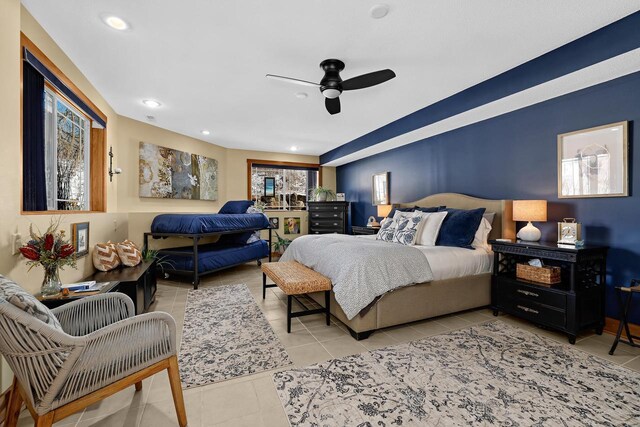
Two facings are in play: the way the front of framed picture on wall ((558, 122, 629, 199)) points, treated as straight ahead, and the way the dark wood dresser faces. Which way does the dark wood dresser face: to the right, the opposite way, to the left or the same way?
to the left

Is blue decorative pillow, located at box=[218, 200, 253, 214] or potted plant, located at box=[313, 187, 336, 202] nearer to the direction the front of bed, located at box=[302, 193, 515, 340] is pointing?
the blue decorative pillow

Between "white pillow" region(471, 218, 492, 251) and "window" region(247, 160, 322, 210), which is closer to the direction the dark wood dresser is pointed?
the white pillow

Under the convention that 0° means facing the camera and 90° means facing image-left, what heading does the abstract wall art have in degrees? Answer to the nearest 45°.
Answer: approximately 315°

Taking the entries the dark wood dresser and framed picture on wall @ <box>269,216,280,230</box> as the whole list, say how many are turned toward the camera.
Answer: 2

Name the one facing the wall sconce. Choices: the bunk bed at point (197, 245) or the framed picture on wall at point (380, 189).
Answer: the framed picture on wall

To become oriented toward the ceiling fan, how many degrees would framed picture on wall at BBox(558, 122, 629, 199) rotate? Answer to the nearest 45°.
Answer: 0° — it already faces it

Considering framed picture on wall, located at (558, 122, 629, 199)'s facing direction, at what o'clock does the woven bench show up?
The woven bench is roughly at 12 o'clock from the framed picture on wall.

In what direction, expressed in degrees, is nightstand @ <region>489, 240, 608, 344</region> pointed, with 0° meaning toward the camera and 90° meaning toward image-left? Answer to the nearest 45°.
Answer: approximately 45°

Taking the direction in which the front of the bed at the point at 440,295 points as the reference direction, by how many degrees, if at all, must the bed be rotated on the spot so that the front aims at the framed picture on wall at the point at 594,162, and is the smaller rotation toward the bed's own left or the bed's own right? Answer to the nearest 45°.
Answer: approximately 135° to the bed's own left

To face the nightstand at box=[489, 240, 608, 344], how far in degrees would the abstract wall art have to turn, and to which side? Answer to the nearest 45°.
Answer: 0° — it already faces it

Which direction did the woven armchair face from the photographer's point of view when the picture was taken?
facing away from the viewer and to the right of the viewer

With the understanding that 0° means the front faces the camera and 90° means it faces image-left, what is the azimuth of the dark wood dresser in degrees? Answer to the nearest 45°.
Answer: approximately 0°
